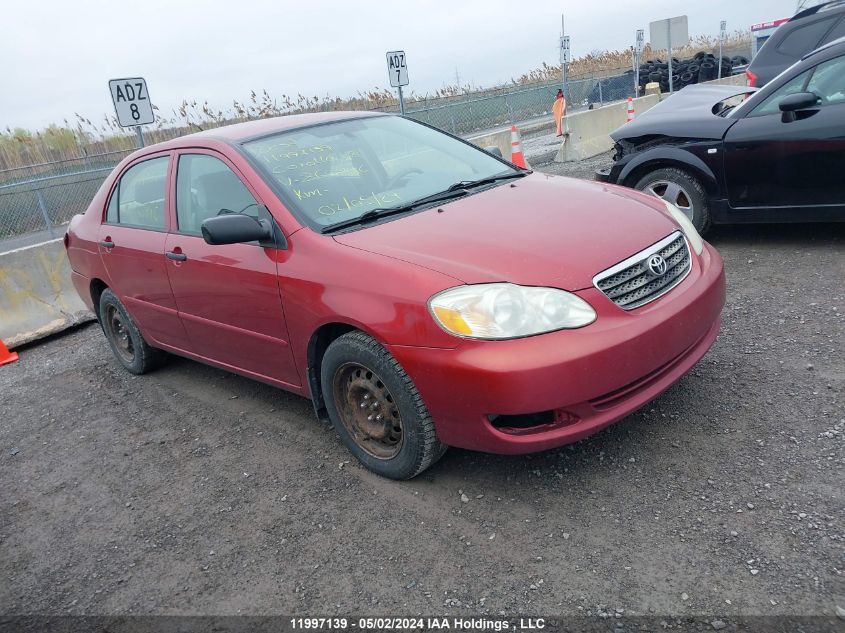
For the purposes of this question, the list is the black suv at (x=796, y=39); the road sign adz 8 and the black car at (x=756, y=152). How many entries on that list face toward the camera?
1

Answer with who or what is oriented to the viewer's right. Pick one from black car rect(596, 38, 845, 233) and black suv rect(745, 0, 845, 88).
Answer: black suv rect(745, 0, 845, 88)

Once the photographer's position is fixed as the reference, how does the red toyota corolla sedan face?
facing the viewer and to the right of the viewer

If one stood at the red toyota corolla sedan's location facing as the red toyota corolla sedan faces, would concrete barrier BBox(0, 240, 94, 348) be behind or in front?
behind

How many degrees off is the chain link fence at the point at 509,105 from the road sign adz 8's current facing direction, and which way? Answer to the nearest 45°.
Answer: approximately 135° to its left

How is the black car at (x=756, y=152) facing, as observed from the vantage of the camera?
facing to the left of the viewer

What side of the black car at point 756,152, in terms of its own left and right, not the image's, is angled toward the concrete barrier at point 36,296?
front

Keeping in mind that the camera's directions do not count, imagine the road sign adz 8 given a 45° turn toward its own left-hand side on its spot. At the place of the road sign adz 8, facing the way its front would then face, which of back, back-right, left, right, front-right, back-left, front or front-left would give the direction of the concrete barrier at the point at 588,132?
front-left

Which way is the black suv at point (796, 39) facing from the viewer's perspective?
to the viewer's right

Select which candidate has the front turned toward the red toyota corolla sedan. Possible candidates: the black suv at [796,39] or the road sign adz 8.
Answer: the road sign adz 8

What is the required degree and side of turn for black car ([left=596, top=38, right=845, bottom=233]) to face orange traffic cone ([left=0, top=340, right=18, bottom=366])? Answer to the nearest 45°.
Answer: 0° — it already faces it

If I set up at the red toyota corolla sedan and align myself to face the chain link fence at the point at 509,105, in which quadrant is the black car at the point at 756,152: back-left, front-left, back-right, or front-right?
front-right

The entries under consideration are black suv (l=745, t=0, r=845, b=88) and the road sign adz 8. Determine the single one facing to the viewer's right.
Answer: the black suv

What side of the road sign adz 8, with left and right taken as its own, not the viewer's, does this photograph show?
front

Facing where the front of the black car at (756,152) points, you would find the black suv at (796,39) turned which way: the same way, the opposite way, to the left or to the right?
the opposite way

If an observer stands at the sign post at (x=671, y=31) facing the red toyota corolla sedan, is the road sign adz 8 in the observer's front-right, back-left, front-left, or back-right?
front-right
